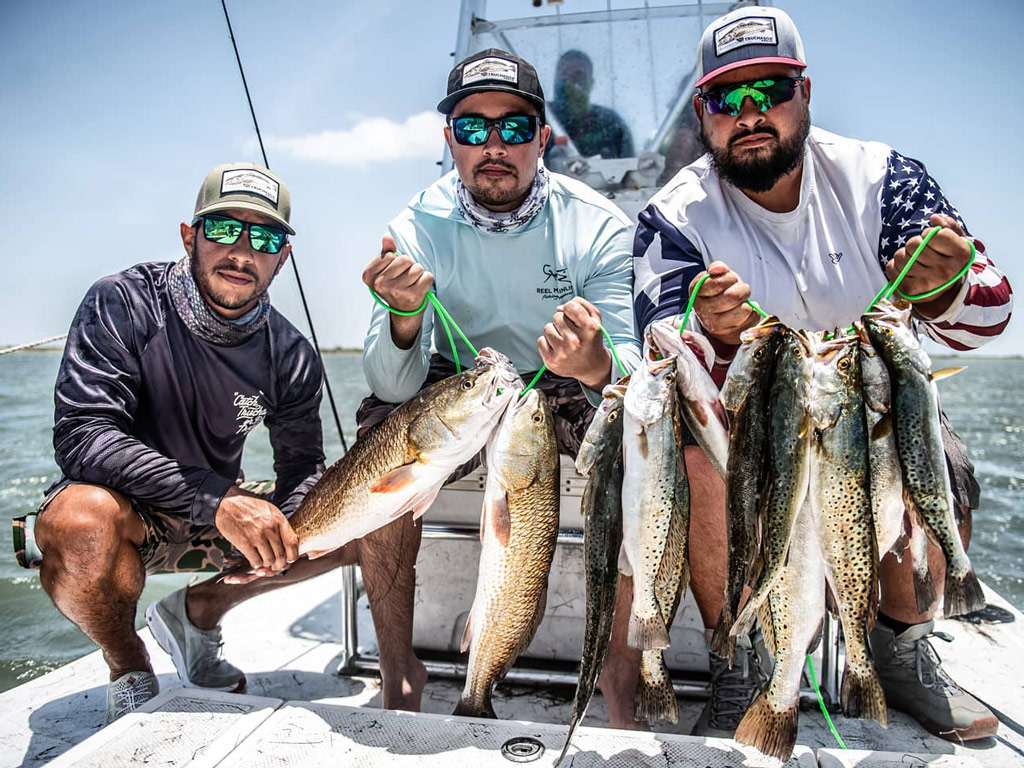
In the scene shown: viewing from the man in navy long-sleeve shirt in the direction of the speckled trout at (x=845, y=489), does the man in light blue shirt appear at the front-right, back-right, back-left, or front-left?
front-left

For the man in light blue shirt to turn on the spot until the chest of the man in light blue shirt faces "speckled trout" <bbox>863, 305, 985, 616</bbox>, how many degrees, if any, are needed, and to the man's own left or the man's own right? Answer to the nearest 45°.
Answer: approximately 45° to the man's own left

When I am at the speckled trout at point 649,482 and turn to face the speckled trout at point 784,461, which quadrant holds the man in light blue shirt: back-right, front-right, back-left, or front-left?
back-left

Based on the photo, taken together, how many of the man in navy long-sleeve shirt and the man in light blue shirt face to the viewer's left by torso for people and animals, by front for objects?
0

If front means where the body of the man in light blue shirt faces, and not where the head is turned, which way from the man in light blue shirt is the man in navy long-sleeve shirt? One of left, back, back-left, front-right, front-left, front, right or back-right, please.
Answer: right

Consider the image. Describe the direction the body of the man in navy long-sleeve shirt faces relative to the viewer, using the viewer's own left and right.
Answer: facing the viewer and to the right of the viewer

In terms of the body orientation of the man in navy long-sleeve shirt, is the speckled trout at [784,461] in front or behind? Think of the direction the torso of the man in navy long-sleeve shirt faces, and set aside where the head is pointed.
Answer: in front

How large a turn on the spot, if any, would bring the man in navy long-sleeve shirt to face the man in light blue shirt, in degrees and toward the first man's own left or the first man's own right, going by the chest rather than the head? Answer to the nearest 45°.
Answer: approximately 45° to the first man's own left

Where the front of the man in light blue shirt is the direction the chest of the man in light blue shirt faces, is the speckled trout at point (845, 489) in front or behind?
in front

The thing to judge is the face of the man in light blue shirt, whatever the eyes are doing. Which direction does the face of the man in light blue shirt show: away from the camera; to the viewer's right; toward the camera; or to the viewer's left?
toward the camera

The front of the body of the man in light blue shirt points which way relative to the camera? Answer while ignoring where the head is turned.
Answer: toward the camera

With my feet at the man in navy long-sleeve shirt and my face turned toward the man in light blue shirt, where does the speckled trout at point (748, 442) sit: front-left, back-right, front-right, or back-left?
front-right

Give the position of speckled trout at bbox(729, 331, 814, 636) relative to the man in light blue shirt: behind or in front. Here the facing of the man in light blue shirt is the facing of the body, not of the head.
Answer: in front

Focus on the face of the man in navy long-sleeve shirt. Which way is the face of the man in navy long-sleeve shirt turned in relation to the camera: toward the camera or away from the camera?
toward the camera
